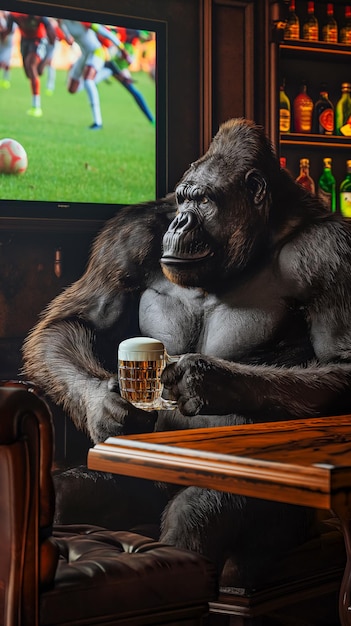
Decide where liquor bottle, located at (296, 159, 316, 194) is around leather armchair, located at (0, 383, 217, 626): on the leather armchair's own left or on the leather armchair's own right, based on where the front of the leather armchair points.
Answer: on the leather armchair's own left

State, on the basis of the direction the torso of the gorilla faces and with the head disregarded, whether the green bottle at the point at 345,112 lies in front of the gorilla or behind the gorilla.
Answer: behind

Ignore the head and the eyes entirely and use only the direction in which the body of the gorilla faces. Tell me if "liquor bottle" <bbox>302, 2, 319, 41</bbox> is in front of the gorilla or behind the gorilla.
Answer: behind

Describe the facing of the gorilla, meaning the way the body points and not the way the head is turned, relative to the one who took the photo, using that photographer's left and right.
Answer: facing the viewer and to the left of the viewer

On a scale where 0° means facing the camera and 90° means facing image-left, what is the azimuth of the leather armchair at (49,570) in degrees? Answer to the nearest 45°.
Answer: approximately 270°

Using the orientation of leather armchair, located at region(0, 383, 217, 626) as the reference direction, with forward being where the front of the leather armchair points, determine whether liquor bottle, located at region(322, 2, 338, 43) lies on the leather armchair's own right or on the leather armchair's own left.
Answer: on the leather armchair's own left

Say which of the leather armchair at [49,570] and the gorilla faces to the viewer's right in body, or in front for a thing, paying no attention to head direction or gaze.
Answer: the leather armchair
